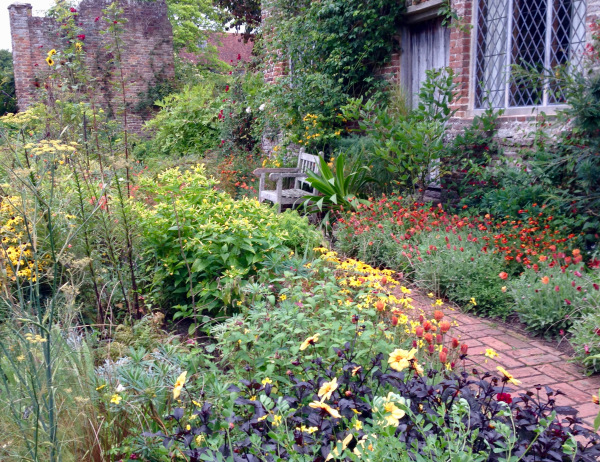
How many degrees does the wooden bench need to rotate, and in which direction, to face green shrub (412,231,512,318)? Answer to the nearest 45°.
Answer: approximately 45° to its left

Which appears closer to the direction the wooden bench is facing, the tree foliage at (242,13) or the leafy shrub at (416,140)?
the tree foliage

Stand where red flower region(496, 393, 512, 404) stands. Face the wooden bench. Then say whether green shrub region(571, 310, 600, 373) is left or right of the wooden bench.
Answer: right

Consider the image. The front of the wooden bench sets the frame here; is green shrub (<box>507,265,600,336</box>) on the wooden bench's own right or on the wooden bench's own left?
on the wooden bench's own left

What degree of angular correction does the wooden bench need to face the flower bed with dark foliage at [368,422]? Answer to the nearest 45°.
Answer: approximately 45° to its left

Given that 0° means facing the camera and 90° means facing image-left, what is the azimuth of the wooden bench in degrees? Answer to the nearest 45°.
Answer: approximately 45°

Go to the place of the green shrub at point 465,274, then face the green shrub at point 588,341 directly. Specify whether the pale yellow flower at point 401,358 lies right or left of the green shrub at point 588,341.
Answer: right

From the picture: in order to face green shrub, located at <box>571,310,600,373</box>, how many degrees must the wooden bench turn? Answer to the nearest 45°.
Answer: approximately 45° to its left

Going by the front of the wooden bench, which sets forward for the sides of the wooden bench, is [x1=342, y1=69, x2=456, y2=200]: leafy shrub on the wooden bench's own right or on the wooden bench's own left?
on the wooden bench's own left
